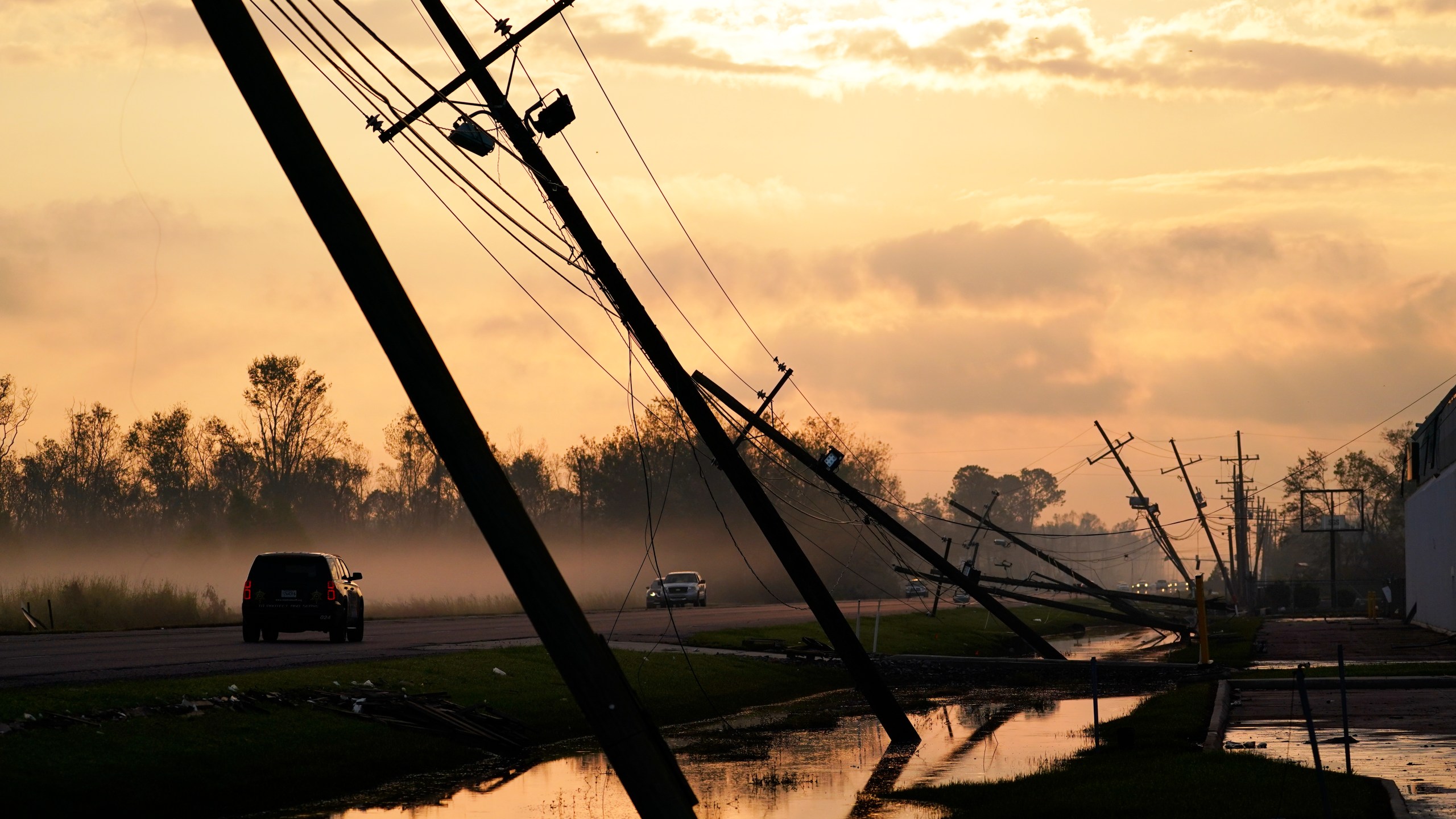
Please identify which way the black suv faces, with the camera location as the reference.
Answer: facing away from the viewer

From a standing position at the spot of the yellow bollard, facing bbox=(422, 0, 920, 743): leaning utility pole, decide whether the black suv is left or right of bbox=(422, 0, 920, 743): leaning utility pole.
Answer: right

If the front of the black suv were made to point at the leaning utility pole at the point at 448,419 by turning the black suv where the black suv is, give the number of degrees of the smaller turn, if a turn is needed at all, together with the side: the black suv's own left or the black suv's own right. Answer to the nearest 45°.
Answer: approximately 180°

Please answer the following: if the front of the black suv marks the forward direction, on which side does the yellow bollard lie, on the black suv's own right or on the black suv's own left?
on the black suv's own right

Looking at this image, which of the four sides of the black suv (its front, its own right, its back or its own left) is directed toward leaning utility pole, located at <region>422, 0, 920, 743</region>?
back
